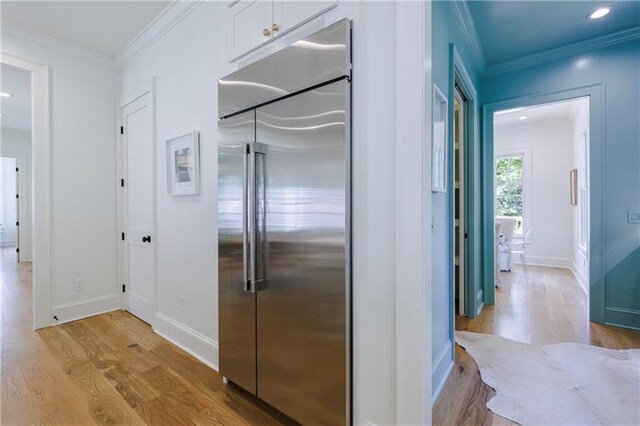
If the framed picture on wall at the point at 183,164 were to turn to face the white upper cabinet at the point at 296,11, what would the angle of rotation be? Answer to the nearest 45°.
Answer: approximately 90° to its left

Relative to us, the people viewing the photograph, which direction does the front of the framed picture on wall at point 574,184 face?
facing to the left of the viewer

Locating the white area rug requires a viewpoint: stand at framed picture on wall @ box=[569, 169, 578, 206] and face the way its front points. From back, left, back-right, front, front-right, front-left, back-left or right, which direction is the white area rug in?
left

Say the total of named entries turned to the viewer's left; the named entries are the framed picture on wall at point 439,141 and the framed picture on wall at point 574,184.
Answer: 1

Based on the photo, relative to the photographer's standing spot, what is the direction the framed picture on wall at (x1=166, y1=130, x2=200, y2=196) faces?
facing the viewer and to the left of the viewer

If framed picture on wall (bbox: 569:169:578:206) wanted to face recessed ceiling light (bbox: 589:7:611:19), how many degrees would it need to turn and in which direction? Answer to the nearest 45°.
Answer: approximately 90° to its left

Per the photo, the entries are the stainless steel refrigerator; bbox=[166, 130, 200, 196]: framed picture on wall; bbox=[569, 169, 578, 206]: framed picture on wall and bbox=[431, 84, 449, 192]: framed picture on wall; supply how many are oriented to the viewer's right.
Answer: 1

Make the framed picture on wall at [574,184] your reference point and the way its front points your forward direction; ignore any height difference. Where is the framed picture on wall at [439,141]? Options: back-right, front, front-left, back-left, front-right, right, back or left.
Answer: left

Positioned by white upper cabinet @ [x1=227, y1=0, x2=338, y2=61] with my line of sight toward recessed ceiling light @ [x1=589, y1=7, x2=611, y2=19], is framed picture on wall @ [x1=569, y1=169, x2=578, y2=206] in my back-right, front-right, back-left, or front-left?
front-left

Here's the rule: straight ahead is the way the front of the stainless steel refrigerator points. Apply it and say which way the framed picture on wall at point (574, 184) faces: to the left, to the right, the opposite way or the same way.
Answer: to the right

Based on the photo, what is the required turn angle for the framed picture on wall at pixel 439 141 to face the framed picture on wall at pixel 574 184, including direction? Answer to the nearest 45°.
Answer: approximately 45° to its left

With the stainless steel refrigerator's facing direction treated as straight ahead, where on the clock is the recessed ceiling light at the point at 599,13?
The recessed ceiling light is roughly at 7 o'clock from the stainless steel refrigerator.
